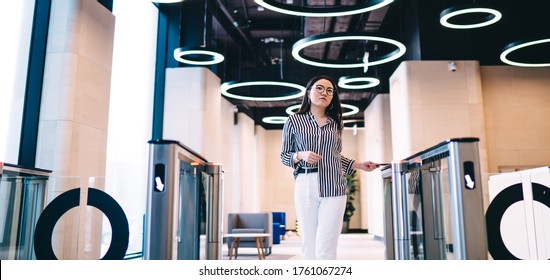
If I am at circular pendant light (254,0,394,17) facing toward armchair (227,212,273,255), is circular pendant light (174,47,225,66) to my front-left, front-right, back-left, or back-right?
front-left

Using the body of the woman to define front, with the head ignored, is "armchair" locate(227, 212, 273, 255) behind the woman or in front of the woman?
behind

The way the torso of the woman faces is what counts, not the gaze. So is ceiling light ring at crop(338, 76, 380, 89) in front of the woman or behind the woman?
behind

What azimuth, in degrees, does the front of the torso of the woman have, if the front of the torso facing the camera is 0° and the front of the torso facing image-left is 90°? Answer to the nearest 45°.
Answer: approximately 0°

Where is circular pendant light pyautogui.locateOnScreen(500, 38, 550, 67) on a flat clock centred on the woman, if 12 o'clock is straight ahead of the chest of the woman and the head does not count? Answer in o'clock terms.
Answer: The circular pendant light is roughly at 7 o'clock from the woman.

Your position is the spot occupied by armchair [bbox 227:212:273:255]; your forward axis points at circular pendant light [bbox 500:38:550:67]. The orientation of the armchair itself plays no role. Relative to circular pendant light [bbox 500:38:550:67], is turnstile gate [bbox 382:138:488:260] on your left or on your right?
right

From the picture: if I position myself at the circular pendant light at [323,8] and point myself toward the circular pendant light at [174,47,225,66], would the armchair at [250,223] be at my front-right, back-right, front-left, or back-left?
front-right
